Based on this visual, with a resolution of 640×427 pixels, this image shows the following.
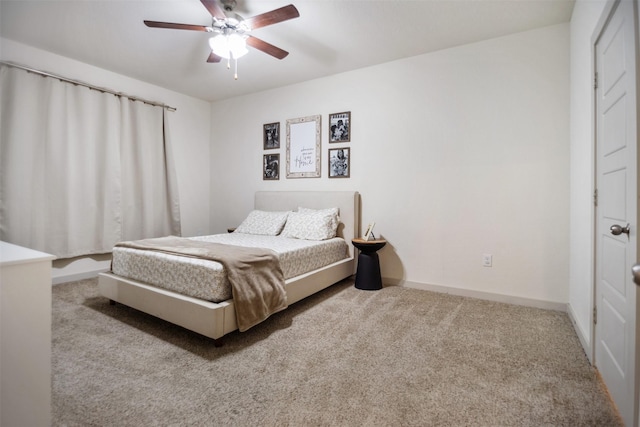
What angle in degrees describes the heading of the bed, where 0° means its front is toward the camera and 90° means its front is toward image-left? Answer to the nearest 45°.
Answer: approximately 45°

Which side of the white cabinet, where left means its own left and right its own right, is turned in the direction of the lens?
right

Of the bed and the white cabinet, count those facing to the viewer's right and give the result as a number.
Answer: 1

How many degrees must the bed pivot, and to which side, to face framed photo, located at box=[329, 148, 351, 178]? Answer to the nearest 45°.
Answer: approximately 180°

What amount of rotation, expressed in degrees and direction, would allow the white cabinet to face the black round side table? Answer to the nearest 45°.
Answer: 0° — it already faces it

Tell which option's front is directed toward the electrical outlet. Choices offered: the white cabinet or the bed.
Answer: the white cabinet

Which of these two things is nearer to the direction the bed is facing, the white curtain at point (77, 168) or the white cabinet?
the white cabinet
